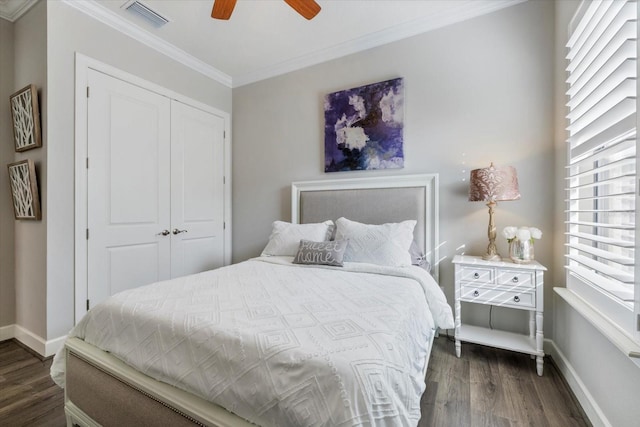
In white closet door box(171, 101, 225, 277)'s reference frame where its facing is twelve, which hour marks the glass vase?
The glass vase is roughly at 12 o'clock from the white closet door.

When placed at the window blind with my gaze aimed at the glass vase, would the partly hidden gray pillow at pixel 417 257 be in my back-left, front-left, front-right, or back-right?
front-left

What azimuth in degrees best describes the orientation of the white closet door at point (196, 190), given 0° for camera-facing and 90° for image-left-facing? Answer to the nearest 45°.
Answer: approximately 315°

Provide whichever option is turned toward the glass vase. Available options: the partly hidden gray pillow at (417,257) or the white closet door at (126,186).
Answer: the white closet door

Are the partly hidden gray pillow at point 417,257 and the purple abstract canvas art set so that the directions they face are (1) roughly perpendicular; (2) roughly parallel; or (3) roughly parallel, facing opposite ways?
roughly parallel

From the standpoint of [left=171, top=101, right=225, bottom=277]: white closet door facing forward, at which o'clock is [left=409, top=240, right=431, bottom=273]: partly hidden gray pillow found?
The partly hidden gray pillow is roughly at 12 o'clock from the white closet door.

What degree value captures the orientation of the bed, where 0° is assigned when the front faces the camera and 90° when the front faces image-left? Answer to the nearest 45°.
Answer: approximately 45°

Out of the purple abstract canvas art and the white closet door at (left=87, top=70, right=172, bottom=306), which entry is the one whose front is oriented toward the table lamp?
the white closet door

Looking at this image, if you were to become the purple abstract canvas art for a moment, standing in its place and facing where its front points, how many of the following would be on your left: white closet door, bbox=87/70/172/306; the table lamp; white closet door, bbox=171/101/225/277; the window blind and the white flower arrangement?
3

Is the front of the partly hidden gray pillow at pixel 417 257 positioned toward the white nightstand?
no

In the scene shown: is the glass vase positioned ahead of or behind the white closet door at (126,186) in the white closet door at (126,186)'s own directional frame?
ahead

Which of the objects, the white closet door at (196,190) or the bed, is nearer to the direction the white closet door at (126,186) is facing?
the bed

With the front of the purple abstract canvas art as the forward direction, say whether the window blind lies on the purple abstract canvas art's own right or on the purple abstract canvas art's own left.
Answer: on the purple abstract canvas art's own left

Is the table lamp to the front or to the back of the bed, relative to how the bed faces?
to the back

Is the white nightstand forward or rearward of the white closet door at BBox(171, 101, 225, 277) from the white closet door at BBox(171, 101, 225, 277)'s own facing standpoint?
forward

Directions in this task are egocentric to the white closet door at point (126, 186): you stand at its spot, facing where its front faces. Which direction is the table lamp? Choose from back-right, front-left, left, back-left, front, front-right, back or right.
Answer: front

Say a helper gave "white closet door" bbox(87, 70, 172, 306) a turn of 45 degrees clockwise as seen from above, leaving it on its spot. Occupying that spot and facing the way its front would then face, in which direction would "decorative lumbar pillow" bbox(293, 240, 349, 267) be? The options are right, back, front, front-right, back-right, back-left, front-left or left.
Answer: front-left
